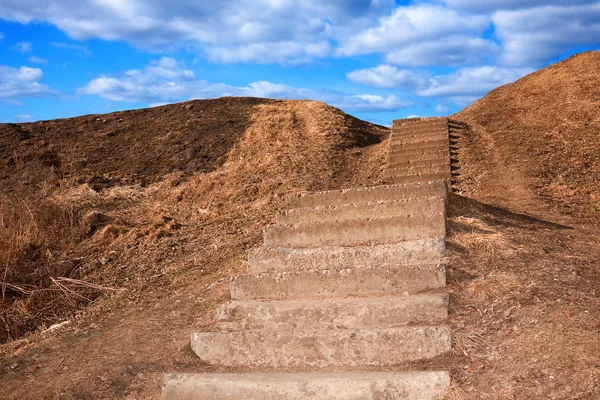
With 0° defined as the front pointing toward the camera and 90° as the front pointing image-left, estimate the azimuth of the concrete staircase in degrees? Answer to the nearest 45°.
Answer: approximately 0°

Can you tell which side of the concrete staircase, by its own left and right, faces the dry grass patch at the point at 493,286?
left
